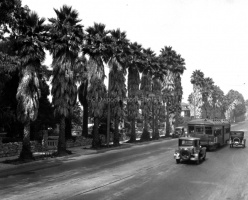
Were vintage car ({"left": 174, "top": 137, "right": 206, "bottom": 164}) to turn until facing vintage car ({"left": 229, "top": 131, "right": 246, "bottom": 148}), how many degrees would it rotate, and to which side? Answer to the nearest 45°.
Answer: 0° — it already faces it

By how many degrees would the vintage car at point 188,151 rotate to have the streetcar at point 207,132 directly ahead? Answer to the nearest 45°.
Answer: approximately 135° to its right

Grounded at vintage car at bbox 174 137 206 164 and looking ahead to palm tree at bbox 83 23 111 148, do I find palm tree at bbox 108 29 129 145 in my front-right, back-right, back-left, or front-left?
front-right

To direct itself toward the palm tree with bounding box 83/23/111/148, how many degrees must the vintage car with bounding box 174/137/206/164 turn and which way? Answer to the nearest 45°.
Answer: approximately 45° to its left

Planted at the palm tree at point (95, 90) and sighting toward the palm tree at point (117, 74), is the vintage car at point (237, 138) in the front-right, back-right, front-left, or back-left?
front-right

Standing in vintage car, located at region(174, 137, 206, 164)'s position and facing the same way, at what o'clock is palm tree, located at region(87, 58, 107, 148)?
The palm tree is roughly at 10 o'clock from the vintage car.

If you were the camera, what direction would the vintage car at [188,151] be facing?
facing the viewer and to the left of the viewer

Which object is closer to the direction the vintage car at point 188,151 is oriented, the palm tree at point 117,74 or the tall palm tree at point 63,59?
the tall palm tree
